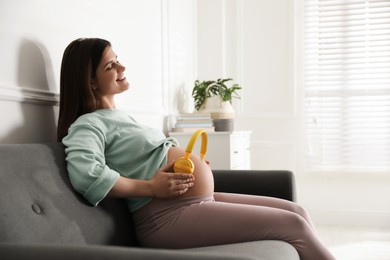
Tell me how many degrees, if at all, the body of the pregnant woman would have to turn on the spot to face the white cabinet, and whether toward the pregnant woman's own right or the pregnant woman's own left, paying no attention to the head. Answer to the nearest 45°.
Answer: approximately 90° to the pregnant woman's own left

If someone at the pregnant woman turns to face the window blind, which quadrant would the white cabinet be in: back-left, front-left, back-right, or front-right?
front-left

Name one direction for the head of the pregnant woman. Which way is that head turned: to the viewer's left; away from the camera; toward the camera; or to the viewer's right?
to the viewer's right

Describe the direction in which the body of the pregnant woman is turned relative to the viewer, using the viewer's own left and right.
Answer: facing to the right of the viewer

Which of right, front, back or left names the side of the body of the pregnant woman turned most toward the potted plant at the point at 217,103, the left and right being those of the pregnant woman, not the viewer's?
left

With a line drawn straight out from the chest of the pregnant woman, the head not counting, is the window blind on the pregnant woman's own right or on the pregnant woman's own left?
on the pregnant woman's own left
